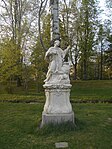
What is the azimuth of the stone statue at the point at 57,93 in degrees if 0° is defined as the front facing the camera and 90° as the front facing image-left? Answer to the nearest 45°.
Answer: approximately 0°
